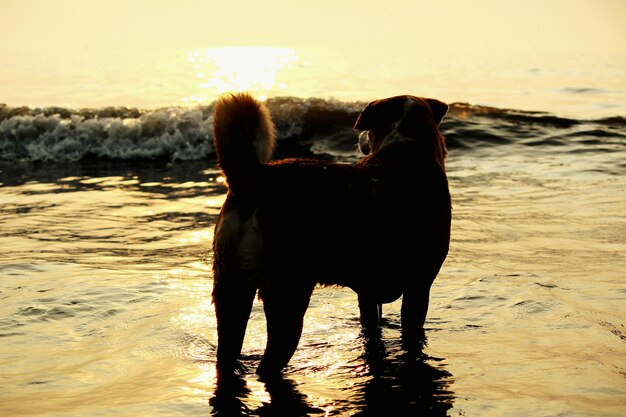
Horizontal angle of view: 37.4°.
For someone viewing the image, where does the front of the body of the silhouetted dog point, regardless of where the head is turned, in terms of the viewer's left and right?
facing away from the viewer and to the right of the viewer
